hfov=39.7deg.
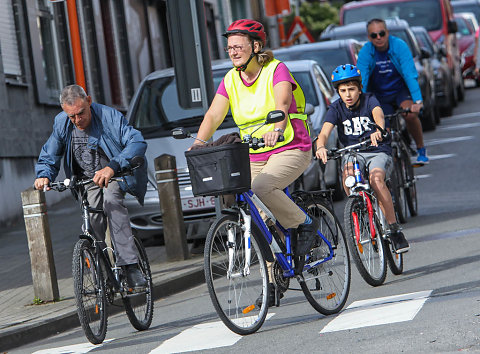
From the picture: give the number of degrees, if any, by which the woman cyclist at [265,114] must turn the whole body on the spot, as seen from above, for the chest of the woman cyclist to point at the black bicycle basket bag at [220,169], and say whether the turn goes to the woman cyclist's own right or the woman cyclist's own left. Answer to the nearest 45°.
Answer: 0° — they already face it

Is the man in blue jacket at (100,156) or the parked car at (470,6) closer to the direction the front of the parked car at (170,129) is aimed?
the man in blue jacket

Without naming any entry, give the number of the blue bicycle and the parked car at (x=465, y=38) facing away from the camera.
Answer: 0

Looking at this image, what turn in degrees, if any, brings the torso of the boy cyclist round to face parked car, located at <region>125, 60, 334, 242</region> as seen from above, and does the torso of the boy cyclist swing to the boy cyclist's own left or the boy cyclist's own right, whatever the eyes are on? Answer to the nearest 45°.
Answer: approximately 90° to the boy cyclist's own right

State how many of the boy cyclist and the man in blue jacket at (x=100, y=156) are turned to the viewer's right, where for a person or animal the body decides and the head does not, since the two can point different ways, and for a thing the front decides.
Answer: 0
